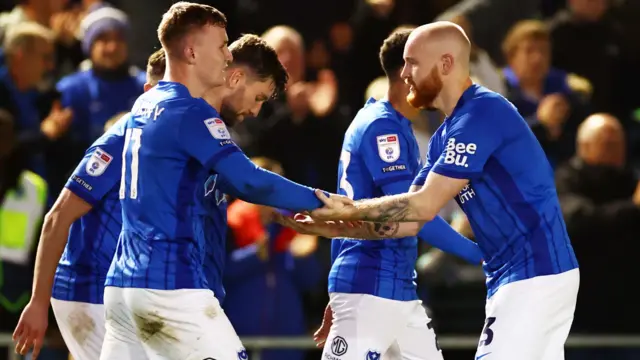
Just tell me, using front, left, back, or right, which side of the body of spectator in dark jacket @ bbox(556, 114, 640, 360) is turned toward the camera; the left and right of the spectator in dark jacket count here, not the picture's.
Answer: front

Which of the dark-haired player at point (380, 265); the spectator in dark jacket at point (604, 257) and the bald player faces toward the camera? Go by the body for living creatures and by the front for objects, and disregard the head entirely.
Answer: the spectator in dark jacket

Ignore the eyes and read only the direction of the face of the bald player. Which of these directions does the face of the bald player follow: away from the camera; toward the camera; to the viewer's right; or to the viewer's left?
to the viewer's left

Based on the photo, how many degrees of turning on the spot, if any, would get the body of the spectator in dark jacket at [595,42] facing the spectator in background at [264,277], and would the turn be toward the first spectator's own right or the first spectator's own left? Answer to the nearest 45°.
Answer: approximately 45° to the first spectator's own right

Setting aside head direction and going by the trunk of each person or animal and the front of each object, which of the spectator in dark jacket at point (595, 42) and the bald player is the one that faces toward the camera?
the spectator in dark jacket

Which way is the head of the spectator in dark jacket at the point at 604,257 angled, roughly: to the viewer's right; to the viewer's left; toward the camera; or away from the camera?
toward the camera

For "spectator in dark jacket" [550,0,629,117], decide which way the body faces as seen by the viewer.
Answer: toward the camera

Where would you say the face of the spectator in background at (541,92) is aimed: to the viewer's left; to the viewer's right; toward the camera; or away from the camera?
toward the camera

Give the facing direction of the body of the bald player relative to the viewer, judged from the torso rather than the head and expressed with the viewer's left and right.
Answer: facing to the left of the viewer

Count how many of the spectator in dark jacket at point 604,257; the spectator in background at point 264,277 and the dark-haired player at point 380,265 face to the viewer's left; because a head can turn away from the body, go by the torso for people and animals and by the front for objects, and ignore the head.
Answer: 0

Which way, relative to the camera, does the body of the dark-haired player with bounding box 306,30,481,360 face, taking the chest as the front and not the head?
to the viewer's right

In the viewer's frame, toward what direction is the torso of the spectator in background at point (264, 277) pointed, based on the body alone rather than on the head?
toward the camera

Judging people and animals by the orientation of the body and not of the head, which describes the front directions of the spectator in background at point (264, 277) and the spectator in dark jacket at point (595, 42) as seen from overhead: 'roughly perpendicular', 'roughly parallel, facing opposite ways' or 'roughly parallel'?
roughly parallel
